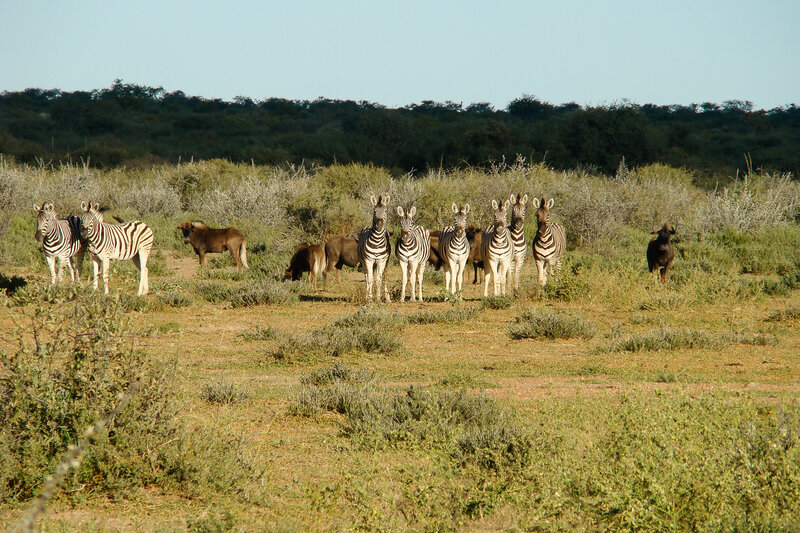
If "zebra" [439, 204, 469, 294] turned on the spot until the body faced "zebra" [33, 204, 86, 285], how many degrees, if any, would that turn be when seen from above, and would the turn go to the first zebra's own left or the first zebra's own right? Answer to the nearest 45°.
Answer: approximately 90° to the first zebra's own right

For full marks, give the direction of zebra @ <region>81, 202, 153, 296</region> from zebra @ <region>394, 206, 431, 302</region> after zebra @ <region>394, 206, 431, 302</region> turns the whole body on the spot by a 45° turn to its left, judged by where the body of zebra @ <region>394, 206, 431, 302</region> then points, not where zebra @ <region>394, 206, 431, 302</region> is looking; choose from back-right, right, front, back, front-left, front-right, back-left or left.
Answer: right

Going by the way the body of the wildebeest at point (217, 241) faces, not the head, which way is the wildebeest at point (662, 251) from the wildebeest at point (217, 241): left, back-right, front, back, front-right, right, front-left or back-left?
back-left

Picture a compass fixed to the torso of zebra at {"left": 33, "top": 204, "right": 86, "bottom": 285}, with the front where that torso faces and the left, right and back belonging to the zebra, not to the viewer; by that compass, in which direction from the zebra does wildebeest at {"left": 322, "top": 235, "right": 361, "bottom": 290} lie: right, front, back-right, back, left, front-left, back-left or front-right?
back-left

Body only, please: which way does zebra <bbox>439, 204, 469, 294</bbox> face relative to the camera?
toward the camera

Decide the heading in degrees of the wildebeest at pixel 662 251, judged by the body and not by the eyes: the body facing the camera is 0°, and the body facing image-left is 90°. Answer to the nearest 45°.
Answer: approximately 0°

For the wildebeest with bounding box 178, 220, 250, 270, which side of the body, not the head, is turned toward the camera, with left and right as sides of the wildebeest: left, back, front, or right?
left

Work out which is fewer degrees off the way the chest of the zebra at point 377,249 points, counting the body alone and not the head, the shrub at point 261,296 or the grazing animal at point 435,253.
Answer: the shrub

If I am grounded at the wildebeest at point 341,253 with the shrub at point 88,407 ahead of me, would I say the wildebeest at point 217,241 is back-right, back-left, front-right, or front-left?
back-right

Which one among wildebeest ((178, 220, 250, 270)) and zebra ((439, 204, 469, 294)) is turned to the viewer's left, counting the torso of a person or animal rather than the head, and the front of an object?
the wildebeest

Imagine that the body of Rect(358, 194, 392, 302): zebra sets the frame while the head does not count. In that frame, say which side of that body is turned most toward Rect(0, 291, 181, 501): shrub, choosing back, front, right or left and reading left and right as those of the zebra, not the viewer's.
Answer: front

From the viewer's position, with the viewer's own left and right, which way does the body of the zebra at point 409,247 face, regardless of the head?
facing the viewer and to the left of the viewer

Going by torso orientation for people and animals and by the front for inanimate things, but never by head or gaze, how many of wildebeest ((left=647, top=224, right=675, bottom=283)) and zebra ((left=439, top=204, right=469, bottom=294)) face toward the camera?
2

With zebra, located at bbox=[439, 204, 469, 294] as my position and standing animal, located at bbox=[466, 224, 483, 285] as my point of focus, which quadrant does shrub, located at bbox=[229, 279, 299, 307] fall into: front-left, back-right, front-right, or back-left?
back-left

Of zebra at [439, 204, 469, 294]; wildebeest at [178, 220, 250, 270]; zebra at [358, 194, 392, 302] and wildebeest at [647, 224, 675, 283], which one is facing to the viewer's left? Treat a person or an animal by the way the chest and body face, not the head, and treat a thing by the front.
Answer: wildebeest at [178, 220, 250, 270]

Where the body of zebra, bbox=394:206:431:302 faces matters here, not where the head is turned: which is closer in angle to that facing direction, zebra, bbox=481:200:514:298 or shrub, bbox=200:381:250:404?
the shrub
